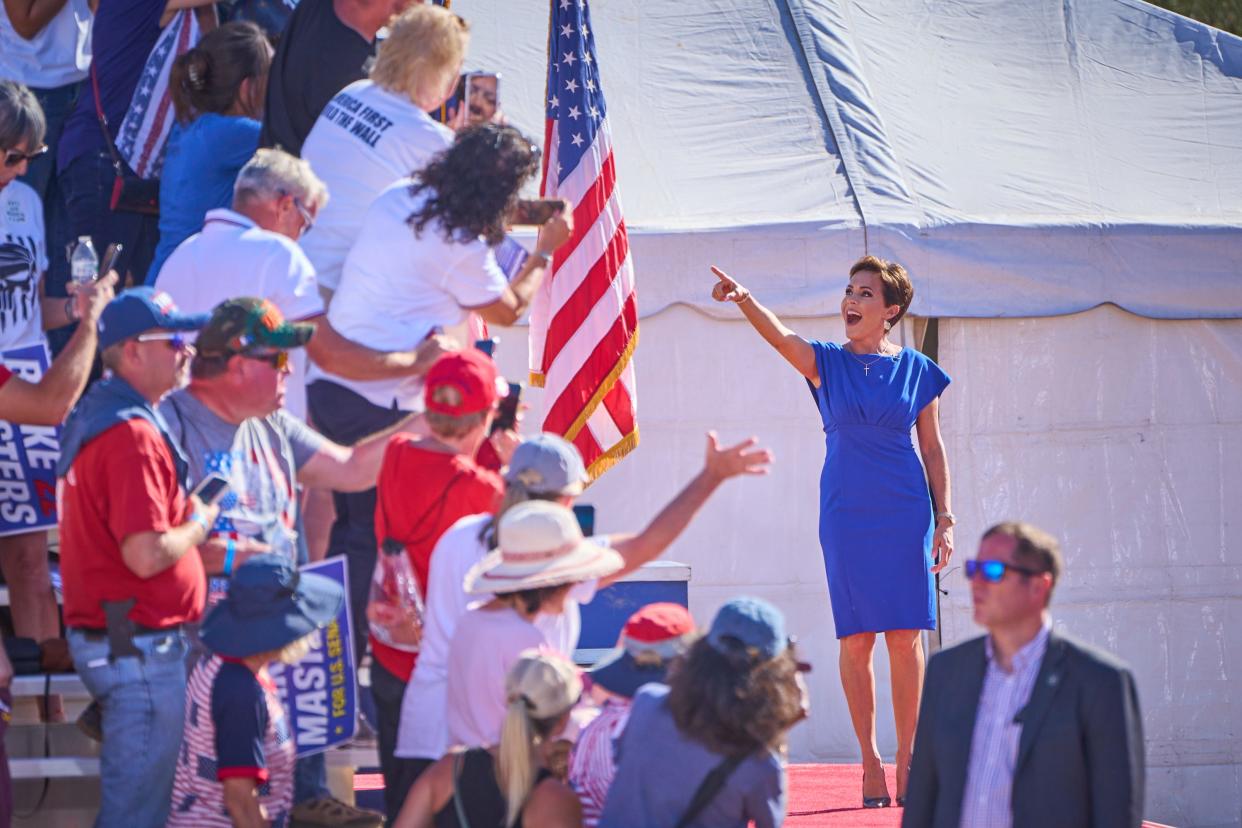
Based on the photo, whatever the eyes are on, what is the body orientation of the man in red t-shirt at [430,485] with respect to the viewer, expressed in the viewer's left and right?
facing away from the viewer and to the right of the viewer

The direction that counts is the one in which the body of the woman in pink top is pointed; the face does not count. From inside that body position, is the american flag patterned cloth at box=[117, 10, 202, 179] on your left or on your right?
on your left

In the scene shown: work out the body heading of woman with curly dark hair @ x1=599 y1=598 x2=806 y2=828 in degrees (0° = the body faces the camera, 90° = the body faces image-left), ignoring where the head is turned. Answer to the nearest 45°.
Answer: approximately 225°

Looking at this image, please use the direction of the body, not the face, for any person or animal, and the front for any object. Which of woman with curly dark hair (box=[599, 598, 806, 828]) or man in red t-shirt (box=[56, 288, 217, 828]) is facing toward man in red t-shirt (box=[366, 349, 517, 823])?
man in red t-shirt (box=[56, 288, 217, 828])

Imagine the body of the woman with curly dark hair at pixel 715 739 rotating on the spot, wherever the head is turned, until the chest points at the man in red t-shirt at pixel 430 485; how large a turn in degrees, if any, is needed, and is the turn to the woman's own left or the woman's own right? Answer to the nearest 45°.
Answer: approximately 90° to the woman's own left

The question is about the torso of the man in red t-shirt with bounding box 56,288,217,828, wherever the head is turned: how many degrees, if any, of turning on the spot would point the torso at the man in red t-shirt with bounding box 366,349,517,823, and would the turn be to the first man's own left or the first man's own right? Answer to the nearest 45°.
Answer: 0° — they already face them

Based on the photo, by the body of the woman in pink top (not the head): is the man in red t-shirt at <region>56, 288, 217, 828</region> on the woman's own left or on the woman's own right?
on the woman's own left

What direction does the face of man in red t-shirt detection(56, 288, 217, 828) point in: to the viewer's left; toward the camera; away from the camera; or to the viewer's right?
to the viewer's right

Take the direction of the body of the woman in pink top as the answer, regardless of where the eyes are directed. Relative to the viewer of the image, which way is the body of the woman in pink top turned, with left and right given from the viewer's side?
facing away from the viewer and to the right of the viewer

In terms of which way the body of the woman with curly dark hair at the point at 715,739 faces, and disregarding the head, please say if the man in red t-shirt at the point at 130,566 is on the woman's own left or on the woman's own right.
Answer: on the woman's own left

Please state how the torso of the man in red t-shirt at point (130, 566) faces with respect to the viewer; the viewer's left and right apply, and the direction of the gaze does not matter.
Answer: facing to the right of the viewer

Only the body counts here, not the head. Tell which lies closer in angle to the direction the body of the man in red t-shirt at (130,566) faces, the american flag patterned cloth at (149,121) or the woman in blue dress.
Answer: the woman in blue dress
